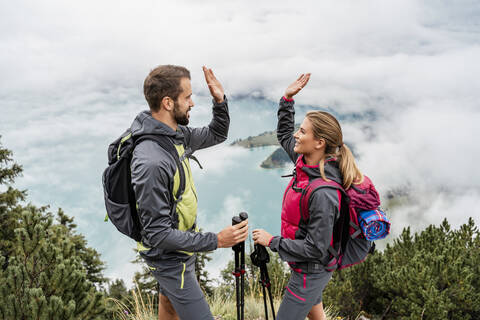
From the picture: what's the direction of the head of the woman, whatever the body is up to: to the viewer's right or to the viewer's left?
to the viewer's left

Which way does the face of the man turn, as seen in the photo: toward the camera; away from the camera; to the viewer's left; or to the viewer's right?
to the viewer's right

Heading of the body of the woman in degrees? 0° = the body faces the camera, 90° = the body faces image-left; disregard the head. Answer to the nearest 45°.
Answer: approximately 90°

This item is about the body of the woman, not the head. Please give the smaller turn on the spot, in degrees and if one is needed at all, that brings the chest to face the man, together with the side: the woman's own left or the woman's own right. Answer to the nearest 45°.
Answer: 0° — they already face them

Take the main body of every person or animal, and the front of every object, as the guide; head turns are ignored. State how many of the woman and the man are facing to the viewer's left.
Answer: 1

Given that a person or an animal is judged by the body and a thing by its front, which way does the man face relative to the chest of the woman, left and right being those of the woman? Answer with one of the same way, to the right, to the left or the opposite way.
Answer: the opposite way

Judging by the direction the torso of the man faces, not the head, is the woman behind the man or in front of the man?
in front

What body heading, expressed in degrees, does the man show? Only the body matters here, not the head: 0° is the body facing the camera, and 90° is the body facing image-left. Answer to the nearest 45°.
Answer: approximately 270°
